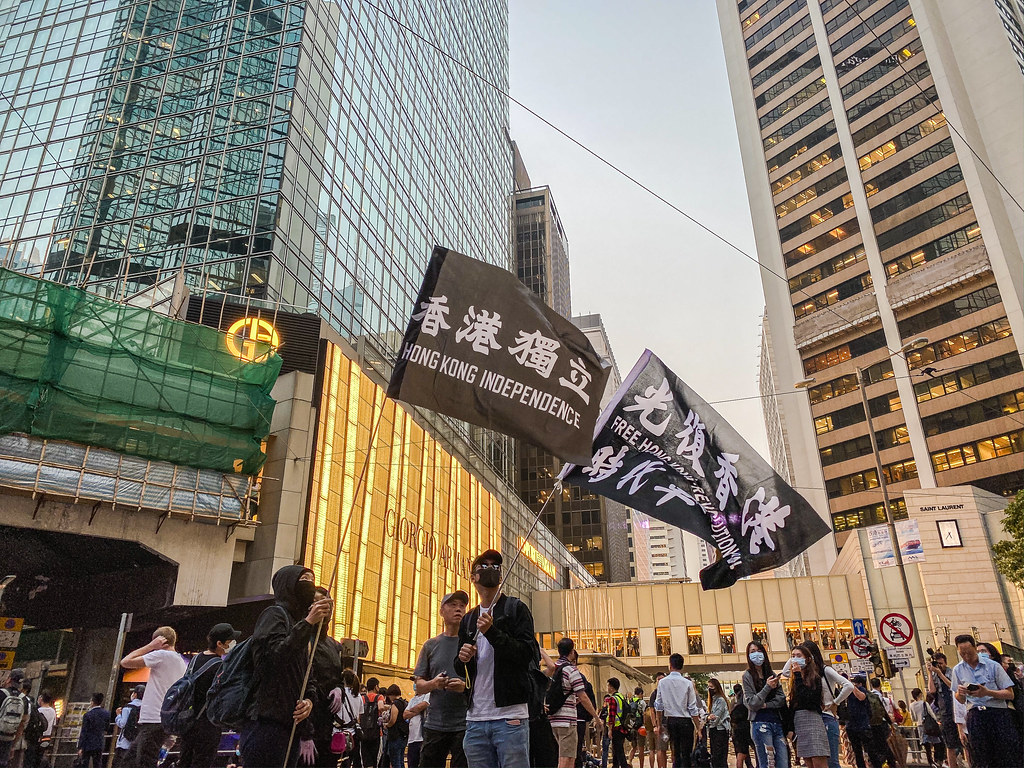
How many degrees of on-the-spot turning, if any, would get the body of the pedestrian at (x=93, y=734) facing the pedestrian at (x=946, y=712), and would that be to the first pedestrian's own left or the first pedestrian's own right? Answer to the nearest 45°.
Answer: approximately 135° to the first pedestrian's own right

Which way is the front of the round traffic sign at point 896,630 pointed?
toward the camera

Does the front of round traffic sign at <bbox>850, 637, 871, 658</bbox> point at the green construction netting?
no

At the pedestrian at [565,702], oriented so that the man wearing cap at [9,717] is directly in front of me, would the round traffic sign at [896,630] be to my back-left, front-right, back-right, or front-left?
back-right

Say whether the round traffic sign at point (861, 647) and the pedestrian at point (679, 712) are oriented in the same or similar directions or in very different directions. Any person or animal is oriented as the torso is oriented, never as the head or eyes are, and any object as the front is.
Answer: very different directions

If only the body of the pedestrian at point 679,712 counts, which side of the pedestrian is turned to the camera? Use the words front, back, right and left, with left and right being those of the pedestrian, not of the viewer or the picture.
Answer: back

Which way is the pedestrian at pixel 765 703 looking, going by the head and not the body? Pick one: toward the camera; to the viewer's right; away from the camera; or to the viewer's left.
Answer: toward the camera

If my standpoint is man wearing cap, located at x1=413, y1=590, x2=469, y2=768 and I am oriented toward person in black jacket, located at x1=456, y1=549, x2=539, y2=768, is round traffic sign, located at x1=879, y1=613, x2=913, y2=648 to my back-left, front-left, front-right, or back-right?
back-left

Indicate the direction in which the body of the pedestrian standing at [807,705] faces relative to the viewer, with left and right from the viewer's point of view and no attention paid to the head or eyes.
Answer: facing the viewer and to the left of the viewer

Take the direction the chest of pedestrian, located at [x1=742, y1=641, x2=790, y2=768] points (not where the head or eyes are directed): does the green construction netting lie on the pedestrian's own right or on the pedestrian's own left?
on the pedestrian's own right

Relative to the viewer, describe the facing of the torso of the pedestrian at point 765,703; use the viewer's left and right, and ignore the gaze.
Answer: facing the viewer

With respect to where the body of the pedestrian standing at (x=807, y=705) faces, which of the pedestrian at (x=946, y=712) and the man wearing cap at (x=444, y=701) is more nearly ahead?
the man wearing cap

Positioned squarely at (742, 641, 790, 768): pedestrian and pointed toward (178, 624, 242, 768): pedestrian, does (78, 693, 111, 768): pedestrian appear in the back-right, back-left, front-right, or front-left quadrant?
front-right
